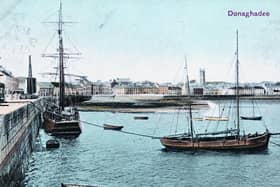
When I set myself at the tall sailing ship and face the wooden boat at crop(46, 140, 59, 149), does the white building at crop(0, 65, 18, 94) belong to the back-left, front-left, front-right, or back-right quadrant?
back-right

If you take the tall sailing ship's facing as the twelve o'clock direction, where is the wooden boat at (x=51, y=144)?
The wooden boat is roughly at 6 o'clock from the tall sailing ship.

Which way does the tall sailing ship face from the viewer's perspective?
away from the camera

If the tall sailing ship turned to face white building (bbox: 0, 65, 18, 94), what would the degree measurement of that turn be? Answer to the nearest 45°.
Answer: approximately 45° to its left

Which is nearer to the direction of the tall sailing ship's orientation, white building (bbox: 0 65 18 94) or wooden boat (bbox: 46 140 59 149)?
the white building

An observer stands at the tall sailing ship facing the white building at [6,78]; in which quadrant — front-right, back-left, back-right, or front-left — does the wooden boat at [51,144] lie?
back-left
